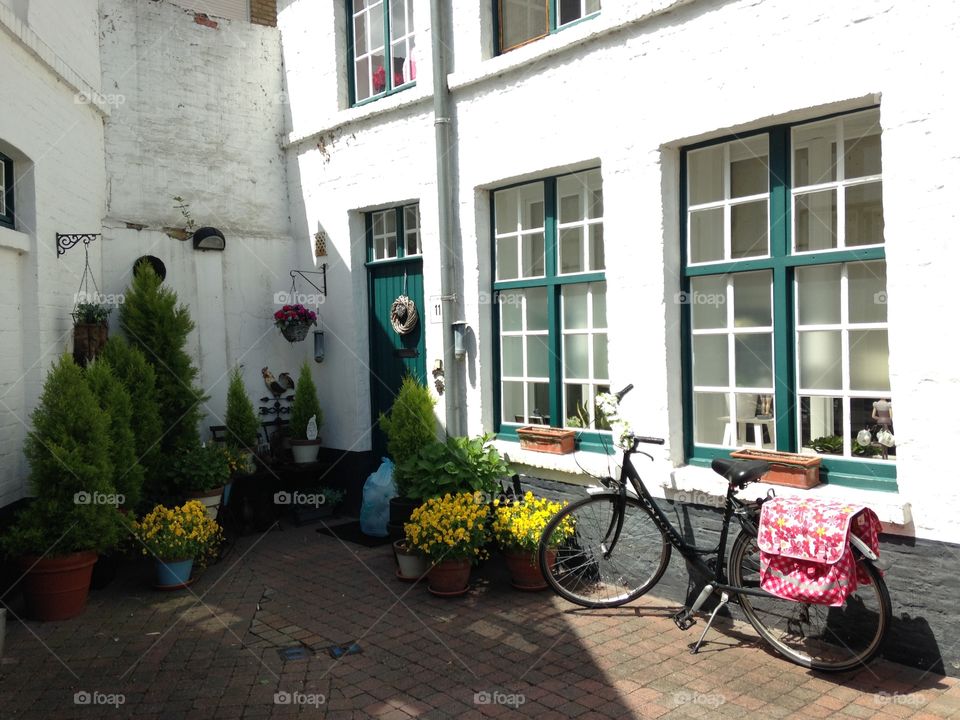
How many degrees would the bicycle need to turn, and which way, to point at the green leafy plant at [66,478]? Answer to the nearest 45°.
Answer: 0° — it already faces it

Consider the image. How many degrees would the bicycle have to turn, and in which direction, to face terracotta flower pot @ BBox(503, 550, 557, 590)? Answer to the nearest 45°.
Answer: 0° — it already faces it

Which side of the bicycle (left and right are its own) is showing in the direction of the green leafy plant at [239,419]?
front

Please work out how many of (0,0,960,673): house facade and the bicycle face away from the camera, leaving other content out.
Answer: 0

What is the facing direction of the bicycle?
to the viewer's left

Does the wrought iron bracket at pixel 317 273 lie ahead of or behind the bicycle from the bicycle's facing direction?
ahead

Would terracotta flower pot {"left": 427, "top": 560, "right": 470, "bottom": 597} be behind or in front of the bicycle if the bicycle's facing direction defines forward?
in front

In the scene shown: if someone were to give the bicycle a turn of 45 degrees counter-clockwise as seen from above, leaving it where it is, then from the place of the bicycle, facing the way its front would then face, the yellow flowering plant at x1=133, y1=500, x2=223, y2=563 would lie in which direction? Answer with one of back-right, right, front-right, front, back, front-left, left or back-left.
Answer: front-right

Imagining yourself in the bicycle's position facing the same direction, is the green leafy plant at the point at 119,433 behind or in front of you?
in front

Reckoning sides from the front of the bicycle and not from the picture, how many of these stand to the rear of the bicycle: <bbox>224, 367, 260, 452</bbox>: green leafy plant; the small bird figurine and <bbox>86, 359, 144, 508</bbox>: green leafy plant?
0
